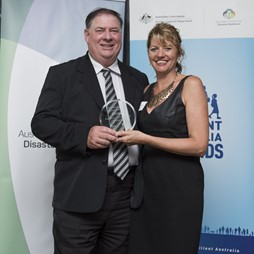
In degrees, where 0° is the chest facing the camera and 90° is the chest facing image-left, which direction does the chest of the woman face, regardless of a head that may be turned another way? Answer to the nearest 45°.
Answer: approximately 45°

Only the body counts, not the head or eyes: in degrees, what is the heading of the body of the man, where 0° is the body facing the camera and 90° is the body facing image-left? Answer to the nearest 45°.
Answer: approximately 315°
